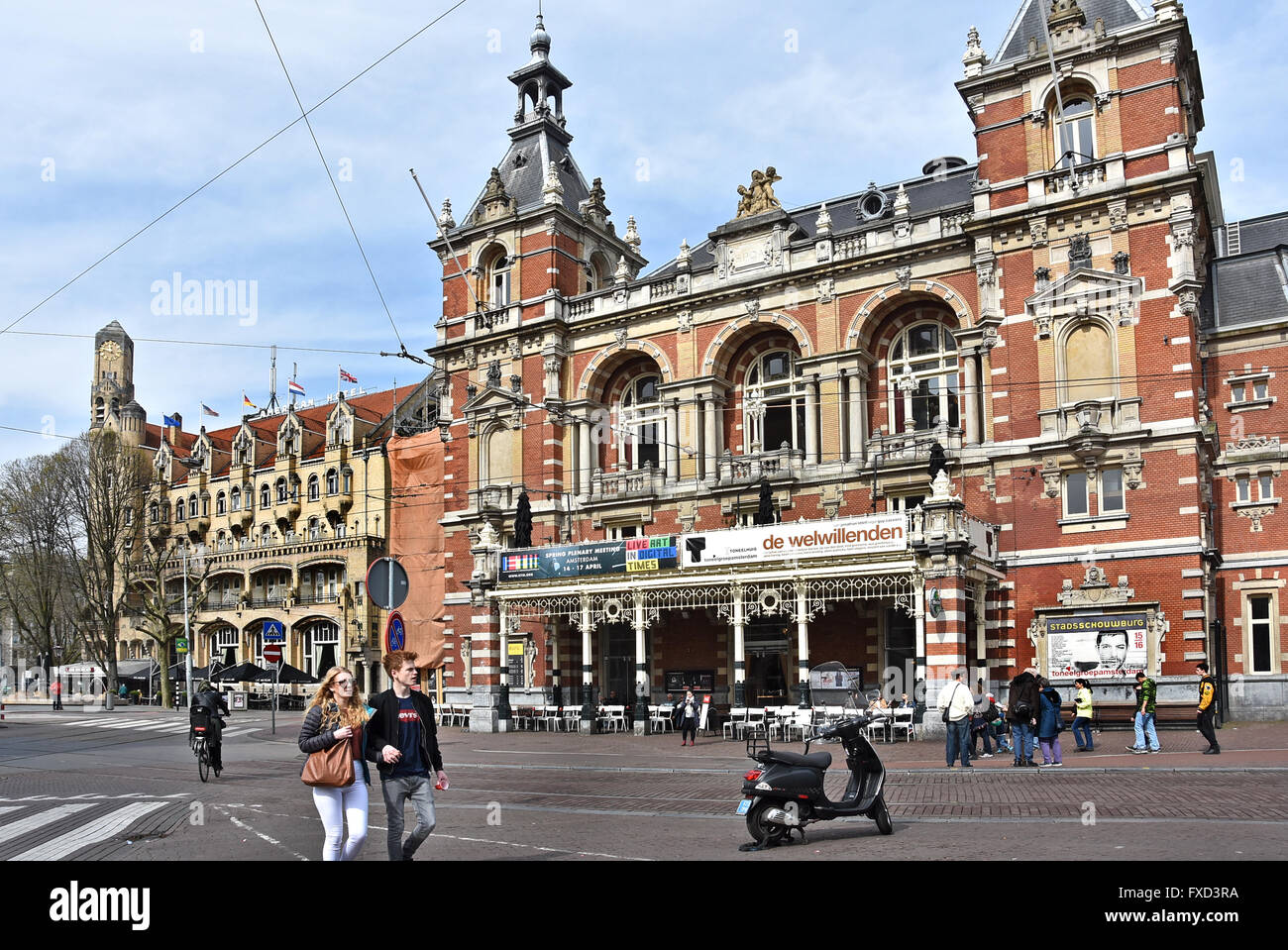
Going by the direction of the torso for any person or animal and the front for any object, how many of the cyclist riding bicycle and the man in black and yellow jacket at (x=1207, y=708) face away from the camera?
1

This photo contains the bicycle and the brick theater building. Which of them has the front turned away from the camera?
the bicycle

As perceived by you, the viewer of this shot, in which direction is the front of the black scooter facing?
facing away from the viewer and to the right of the viewer

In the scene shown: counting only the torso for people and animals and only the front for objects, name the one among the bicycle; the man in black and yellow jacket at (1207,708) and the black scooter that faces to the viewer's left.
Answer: the man in black and yellow jacket

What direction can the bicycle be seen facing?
away from the camera

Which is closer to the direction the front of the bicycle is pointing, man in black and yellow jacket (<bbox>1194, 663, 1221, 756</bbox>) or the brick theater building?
the brick theater building

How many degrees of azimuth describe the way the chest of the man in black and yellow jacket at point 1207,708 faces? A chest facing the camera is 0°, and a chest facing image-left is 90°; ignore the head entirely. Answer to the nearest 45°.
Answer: approximately 90°

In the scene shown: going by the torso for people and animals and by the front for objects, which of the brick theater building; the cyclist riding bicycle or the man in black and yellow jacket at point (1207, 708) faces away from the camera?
the cyclist riding bicycle

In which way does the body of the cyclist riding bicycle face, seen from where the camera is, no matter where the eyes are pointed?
away from the camera

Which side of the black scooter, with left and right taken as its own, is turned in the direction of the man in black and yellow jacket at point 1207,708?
front

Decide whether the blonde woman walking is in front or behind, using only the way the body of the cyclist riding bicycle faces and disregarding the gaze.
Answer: behind

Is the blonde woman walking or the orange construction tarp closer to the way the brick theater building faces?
the blonde woman walking
